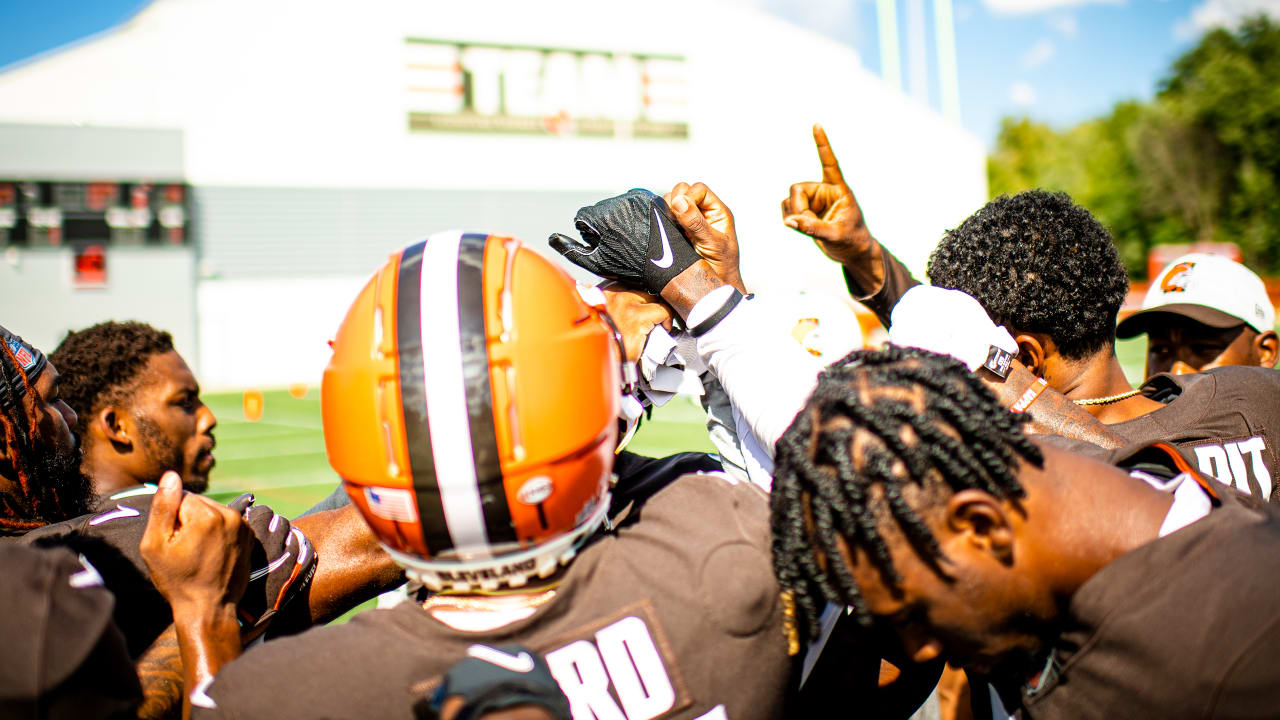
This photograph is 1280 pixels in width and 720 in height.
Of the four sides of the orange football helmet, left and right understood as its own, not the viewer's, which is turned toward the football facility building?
front

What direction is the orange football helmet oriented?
away from the camera
